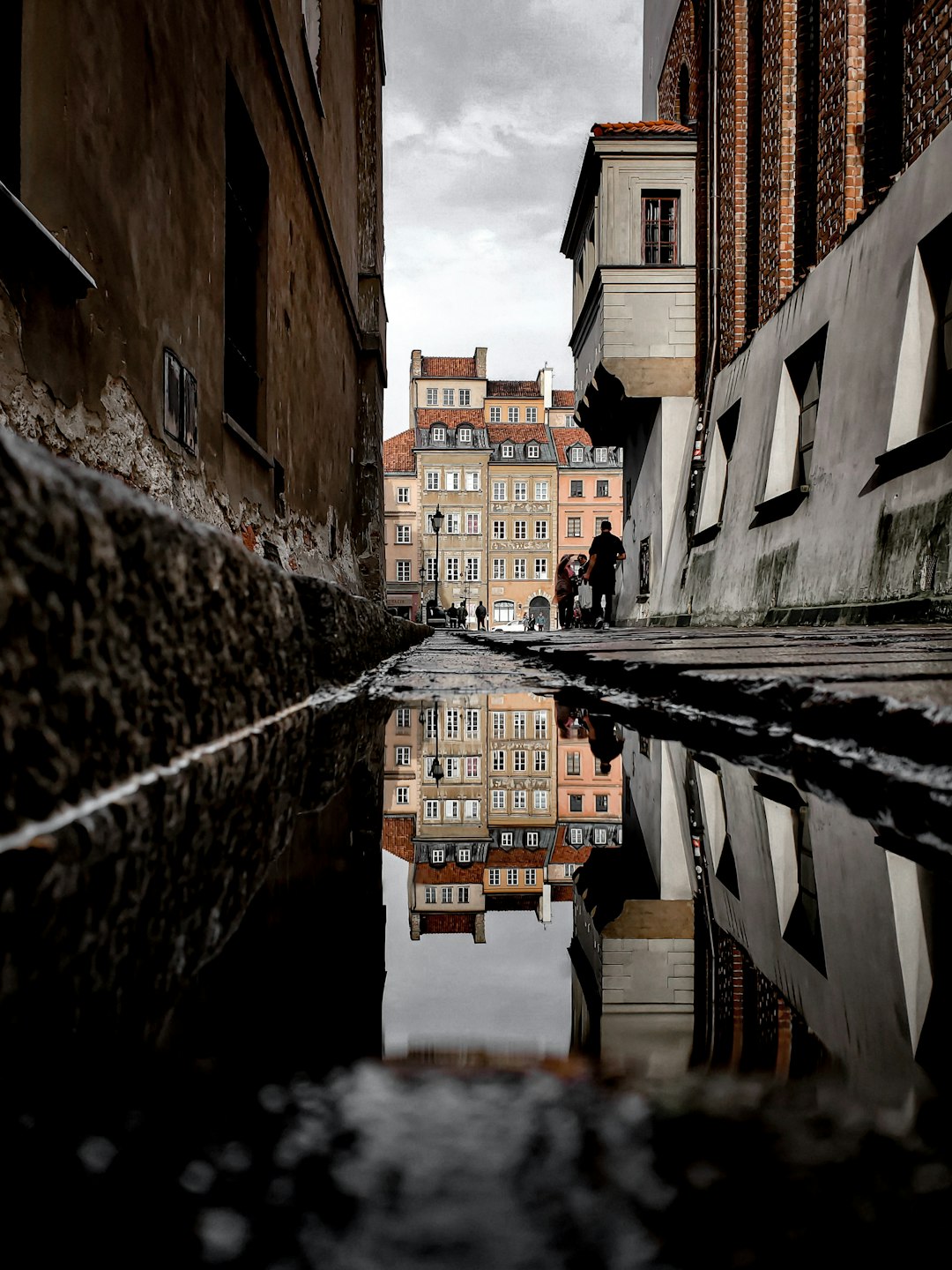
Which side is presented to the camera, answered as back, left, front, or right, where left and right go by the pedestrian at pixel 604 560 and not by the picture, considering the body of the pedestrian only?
back

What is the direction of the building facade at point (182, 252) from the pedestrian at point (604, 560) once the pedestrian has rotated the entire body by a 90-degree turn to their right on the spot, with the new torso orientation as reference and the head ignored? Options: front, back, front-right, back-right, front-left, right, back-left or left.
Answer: right

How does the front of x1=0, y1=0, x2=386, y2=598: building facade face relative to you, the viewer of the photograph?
facing to the right of the viewer

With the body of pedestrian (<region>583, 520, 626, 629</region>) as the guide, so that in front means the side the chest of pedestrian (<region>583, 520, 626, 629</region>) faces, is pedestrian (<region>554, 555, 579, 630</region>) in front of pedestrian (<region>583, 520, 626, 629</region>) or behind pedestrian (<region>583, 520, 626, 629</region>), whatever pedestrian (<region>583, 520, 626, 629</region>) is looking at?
in front
